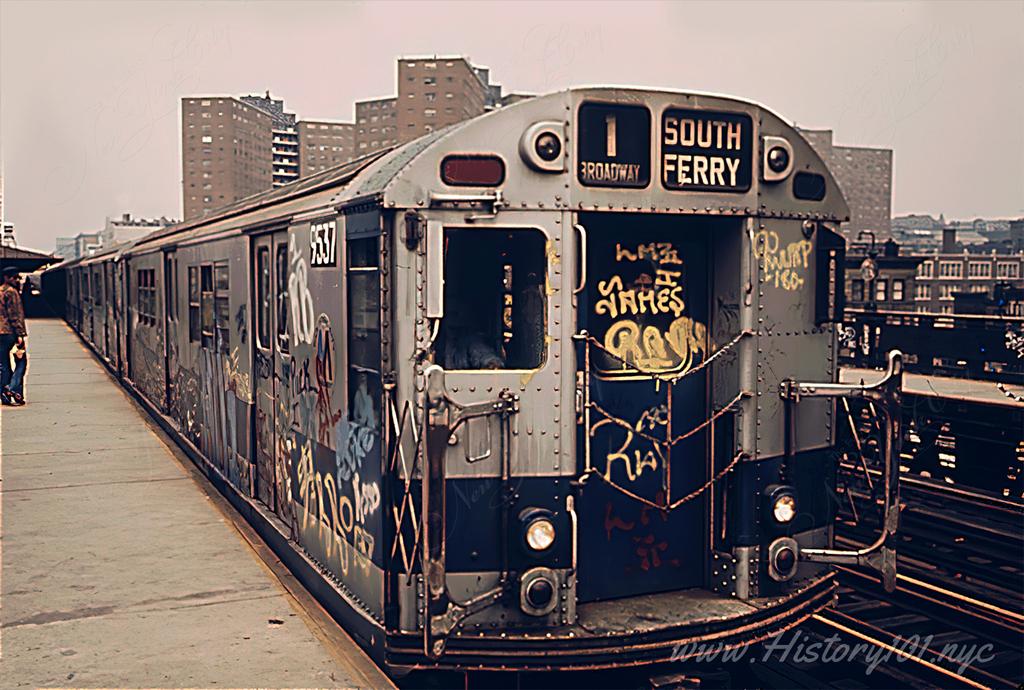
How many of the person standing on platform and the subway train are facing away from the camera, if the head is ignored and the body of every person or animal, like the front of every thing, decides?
0

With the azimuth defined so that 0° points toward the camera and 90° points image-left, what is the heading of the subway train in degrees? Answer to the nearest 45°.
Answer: approximately 315°

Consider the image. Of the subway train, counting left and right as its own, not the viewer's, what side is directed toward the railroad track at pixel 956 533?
left

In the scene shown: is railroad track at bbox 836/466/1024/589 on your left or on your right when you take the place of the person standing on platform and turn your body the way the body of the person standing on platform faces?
on your right

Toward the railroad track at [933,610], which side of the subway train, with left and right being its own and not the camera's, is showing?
left

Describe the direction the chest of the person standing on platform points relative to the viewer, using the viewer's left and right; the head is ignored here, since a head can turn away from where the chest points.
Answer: facing to the right of the viewer

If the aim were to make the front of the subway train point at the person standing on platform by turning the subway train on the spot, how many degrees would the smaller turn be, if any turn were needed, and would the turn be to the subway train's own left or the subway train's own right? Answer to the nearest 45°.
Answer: approximately 90° to the subway train's own right

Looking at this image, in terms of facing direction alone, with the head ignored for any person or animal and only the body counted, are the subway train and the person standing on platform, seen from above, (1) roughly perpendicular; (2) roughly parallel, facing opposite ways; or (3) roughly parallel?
roughly perpendicular

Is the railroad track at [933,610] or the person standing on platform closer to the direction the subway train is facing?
the railroad track
